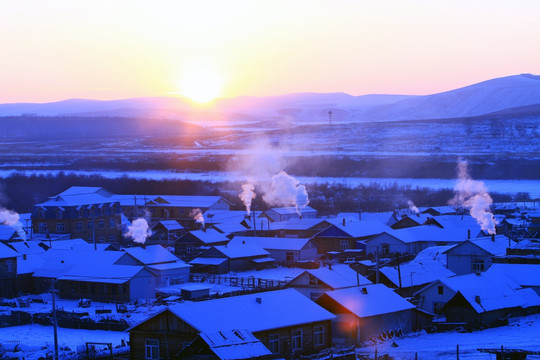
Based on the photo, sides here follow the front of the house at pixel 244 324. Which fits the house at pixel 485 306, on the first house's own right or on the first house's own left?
on the first house's own left

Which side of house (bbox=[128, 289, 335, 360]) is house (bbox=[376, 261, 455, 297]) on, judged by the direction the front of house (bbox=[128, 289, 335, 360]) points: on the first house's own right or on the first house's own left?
on the first house's own left

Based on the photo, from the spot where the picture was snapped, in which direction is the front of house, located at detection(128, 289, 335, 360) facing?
facing the viewer and to the right of the viewer

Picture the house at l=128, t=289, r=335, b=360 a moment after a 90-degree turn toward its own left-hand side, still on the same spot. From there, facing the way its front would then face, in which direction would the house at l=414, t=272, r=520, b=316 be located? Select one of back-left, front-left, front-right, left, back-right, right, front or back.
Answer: front

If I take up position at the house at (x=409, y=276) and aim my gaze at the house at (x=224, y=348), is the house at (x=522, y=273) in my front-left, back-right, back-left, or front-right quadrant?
back-left

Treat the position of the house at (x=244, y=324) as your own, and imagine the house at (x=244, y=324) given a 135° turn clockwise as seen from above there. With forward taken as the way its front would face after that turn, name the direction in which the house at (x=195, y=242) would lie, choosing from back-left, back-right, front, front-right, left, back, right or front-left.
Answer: right

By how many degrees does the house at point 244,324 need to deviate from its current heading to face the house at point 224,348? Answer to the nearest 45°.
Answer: approximately 45° to its right

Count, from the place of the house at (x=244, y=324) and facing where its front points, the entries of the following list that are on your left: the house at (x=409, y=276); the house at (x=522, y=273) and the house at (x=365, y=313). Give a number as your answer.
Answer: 3

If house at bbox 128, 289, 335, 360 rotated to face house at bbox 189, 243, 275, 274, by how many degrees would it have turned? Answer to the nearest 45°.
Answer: approximately 135° to its left

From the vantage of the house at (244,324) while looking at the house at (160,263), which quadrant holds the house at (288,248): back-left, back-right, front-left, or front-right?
front-right
